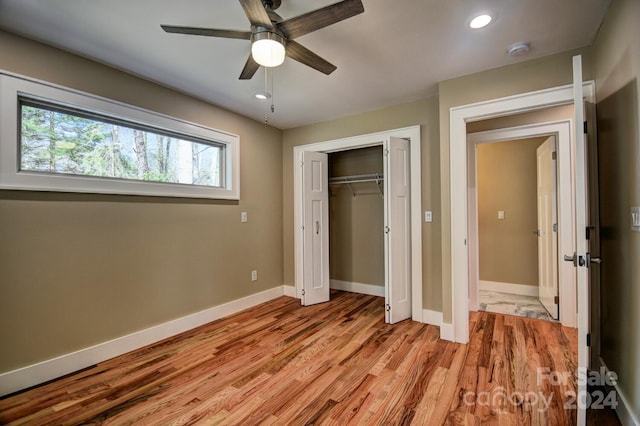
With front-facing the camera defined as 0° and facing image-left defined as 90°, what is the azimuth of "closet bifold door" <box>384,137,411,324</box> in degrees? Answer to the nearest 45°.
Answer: approximately 315°

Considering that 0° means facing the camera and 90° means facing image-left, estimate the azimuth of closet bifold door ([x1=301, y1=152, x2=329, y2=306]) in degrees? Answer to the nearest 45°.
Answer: approximately 315°

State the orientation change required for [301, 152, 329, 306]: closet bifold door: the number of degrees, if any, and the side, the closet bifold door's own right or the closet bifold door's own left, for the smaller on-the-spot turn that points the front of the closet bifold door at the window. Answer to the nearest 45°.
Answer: approximately 90° to the closet bifold door's own right

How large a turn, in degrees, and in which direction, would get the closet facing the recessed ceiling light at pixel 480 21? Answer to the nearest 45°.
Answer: approximately 45° to its left

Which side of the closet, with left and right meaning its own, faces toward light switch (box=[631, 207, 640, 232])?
left

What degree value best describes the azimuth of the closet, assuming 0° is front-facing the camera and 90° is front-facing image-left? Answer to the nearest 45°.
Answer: approximately 45°

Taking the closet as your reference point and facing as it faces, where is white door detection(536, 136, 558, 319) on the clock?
The white door is roughly at 8 o'clock from the closet.

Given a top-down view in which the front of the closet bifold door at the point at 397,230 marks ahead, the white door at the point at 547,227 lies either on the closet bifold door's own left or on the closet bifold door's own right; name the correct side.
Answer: on the closet bifold door's own left
